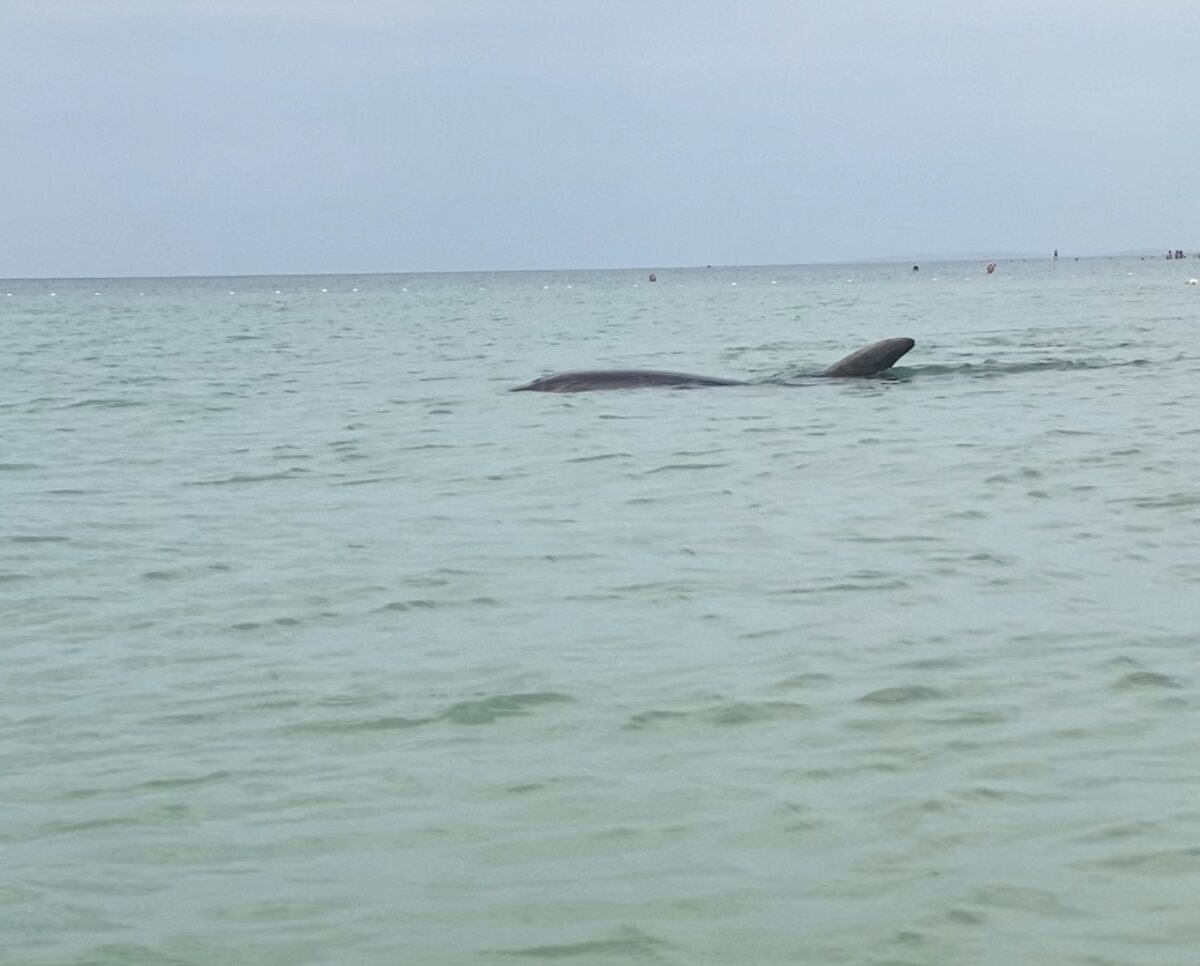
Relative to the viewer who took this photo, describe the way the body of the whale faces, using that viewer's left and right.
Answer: facing to the left of the viewer
